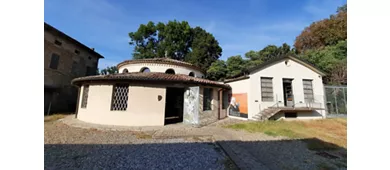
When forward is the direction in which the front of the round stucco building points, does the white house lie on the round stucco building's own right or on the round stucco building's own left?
on the round stucco building's own left

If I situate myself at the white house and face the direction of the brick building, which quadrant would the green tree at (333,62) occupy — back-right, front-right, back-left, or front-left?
back-right

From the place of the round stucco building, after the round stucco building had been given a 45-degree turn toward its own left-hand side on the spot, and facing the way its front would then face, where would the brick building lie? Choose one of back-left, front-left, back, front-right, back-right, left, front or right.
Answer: back

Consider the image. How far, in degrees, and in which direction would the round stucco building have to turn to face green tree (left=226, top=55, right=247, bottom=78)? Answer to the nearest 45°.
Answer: approximately 135° to its left

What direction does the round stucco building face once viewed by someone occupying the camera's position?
facing the viewer
